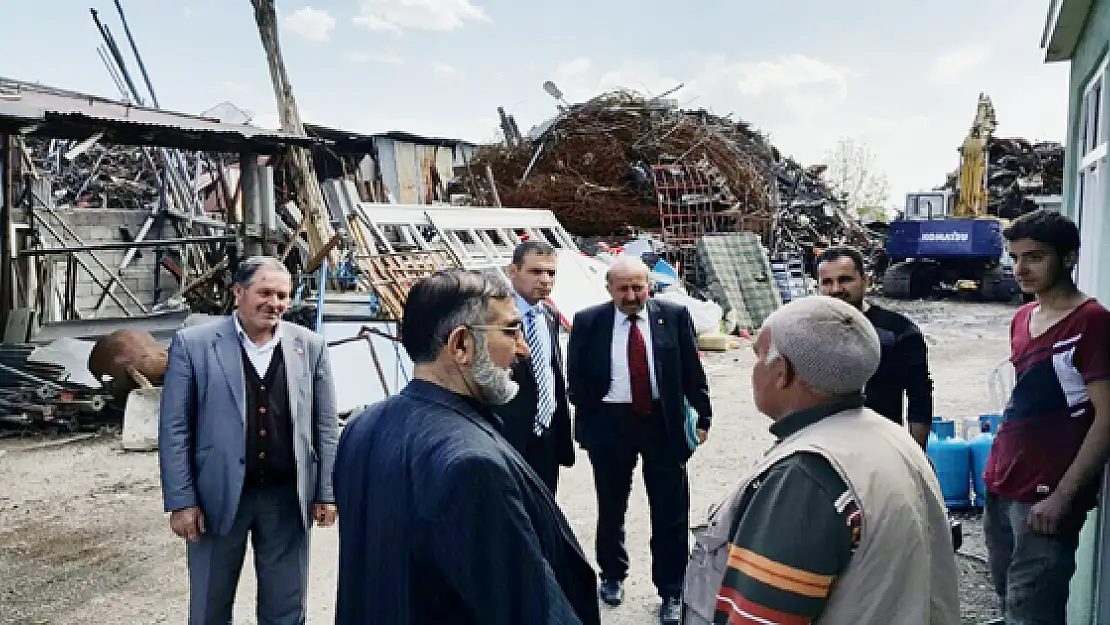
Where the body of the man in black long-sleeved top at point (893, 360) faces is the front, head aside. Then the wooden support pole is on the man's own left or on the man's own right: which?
on the man's own right

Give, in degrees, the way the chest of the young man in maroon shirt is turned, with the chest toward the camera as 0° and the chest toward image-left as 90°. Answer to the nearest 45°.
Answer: approximately 45°

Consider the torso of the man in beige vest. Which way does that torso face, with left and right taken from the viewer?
facing away from the viewer and to the left of the viewer

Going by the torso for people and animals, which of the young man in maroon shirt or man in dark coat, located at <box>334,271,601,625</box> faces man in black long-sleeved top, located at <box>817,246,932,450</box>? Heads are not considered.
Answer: the man in dark coat

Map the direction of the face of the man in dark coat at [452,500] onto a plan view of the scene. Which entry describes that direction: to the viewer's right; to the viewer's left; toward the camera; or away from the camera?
to the viewer's right

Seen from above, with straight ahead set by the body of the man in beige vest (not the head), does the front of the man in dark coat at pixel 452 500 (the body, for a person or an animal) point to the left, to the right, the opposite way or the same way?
to the right

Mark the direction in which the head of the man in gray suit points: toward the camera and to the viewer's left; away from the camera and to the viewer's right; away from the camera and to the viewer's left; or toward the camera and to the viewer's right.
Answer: toward the camera and to the viewer's right

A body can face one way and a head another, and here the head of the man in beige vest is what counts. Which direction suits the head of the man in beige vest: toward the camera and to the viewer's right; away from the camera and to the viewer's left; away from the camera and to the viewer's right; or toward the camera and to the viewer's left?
away from the camera and to the viewer's left

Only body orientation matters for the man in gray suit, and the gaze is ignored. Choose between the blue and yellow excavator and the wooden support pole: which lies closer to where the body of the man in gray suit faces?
the blue and yellow excavator

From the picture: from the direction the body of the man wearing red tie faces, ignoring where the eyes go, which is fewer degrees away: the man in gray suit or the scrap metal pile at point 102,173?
the man in gray suit
